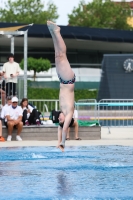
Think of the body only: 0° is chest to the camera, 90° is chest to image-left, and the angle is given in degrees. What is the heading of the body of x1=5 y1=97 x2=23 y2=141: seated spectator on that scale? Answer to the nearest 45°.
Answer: approximately 0°

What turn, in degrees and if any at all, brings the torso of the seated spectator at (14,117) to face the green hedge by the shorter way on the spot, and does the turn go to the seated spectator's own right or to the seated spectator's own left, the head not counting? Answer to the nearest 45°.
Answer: approximately 180°

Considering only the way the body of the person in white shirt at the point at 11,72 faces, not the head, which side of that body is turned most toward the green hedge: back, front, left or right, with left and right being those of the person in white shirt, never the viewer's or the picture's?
back

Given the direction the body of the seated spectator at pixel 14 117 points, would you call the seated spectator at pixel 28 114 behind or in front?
behind
